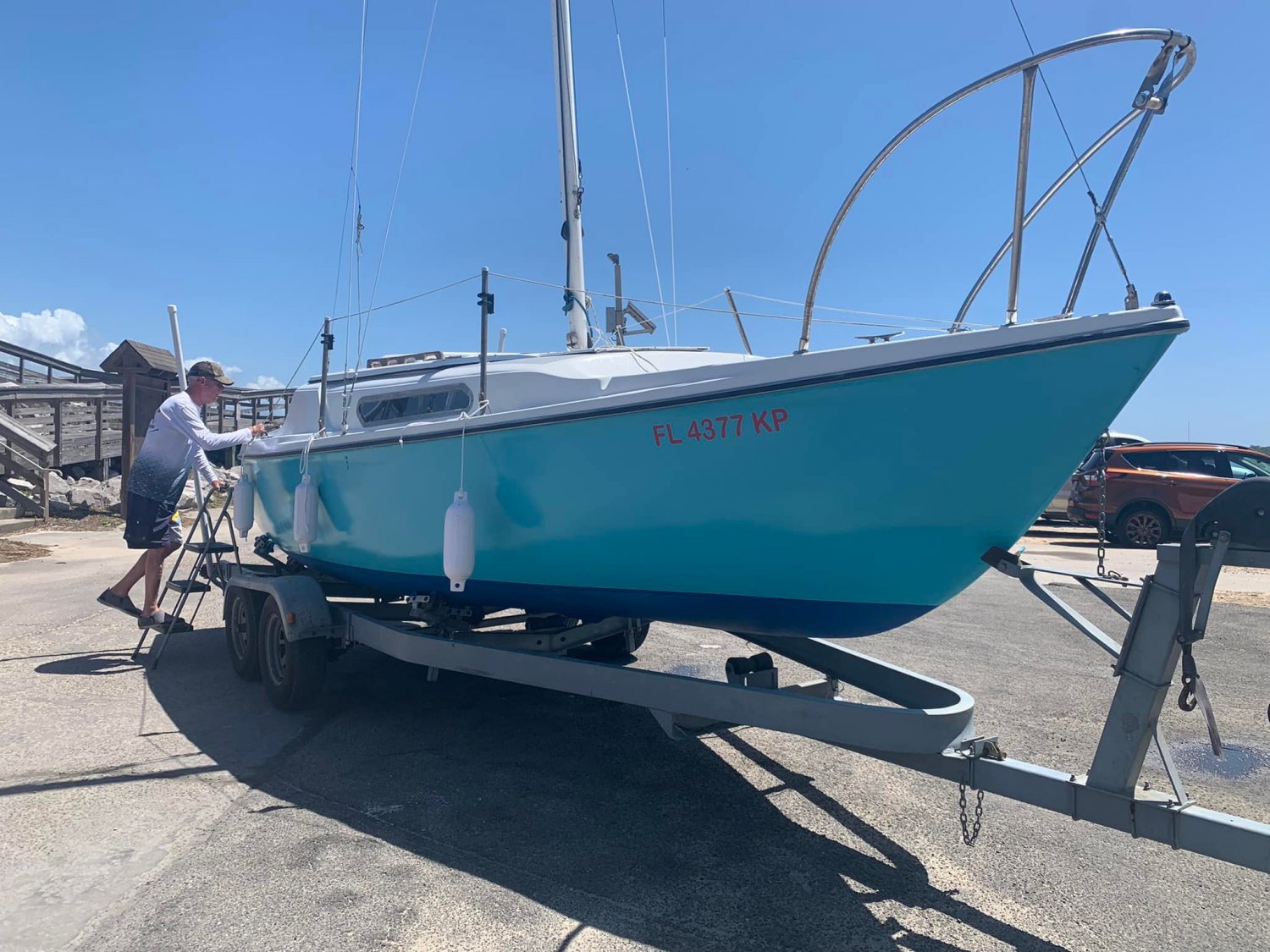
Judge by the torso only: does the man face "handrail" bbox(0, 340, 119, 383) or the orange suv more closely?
the orange suv

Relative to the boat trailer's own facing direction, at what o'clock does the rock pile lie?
The rock pile is roughly at 6 o'clock from the boat trailer.

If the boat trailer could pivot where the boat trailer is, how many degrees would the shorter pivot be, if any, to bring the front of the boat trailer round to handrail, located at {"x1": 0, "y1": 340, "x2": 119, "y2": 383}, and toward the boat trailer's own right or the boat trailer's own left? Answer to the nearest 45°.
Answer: approximately 180°

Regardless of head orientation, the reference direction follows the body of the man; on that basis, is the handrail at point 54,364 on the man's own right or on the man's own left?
on the man's own left

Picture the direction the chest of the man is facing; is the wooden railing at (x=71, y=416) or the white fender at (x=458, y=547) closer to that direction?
the white fender

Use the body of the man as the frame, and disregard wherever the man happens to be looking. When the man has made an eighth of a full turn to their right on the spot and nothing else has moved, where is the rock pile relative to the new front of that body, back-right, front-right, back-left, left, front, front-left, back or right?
back-left

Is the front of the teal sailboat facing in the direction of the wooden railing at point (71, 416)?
no

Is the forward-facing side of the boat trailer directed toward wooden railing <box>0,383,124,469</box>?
no

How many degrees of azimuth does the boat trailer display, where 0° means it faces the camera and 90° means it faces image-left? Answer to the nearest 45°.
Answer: approximately 315°

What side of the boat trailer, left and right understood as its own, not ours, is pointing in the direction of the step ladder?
back

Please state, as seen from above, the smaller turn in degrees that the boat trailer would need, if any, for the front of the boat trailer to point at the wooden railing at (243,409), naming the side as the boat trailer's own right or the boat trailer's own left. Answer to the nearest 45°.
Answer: approximately 180°

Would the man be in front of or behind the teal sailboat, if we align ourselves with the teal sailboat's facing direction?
behind

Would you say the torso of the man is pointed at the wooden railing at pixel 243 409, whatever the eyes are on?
no

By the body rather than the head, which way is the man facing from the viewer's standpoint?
to the viewer's right

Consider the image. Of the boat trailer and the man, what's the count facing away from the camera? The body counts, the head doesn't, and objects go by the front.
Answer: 0

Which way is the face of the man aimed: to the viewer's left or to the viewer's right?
to the viewer's right

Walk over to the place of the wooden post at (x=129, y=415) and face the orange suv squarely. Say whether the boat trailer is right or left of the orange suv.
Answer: right

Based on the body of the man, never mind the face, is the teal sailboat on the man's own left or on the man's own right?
on the man's own right

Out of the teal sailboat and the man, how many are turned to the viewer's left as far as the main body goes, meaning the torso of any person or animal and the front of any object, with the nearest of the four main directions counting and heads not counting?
0

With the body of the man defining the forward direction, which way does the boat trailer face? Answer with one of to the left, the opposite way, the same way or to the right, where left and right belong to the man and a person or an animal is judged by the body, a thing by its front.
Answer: to the right

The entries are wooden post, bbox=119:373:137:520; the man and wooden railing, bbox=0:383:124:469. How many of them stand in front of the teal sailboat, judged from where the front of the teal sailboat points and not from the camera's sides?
0

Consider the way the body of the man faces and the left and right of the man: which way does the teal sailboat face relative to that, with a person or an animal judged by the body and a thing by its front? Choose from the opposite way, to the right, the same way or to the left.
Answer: to the right
